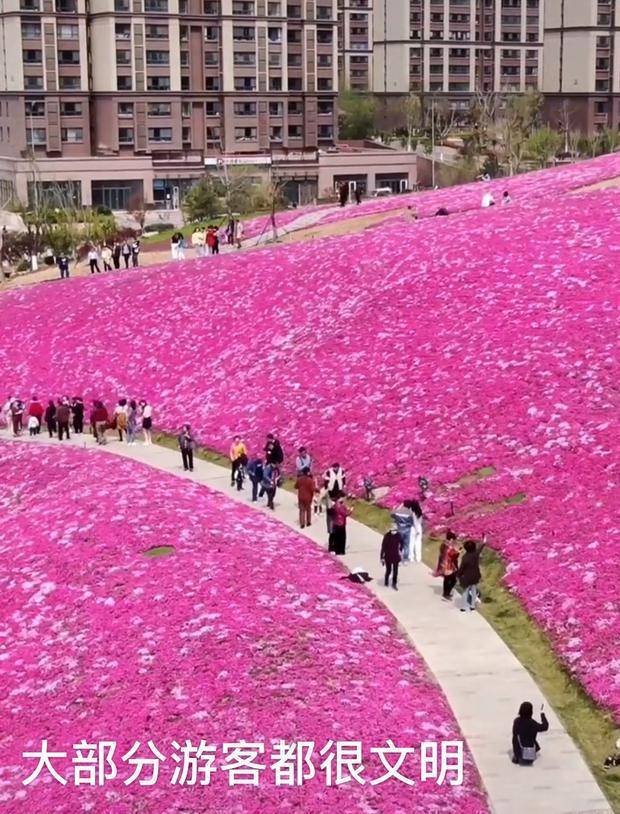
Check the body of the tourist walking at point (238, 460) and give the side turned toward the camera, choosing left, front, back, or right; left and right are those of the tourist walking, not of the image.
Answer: front

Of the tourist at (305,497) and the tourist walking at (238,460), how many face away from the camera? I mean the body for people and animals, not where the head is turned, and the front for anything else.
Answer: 1

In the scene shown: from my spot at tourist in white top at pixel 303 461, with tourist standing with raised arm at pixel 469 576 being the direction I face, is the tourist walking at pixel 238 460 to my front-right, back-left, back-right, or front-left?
back-right

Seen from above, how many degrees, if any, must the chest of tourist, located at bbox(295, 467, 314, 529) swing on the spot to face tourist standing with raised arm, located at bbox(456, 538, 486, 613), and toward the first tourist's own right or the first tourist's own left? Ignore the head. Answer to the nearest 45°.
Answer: approximately 135° to the first tourist's own right

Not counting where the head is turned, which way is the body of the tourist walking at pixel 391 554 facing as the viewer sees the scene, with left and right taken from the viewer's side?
facing the viewer

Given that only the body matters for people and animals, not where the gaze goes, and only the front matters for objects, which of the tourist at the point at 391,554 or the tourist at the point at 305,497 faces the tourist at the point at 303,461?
the tourist at the point at 305,497

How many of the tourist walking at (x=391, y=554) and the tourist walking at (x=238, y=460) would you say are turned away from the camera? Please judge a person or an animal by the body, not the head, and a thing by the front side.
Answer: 0

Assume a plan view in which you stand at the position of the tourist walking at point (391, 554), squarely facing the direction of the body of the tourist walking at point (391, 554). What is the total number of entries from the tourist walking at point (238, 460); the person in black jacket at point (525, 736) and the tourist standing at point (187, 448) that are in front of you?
1

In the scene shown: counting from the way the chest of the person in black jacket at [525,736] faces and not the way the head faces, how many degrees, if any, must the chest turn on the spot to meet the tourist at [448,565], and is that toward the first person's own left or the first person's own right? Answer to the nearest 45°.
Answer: approximately 45° to the first person's own left

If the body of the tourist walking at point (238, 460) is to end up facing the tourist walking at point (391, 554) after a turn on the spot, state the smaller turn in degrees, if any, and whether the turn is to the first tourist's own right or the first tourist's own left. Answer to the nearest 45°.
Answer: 0° — they already face them
